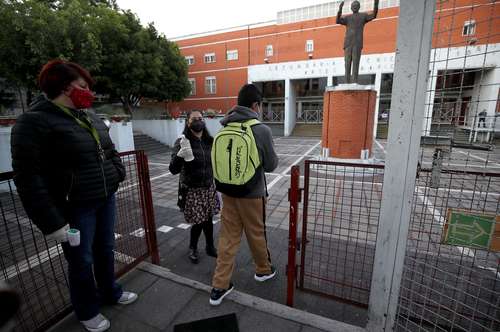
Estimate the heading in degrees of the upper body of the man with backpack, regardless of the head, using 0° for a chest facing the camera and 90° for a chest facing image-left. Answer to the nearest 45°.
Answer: approximately 225°

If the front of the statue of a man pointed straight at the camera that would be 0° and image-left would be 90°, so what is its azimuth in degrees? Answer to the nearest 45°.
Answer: approximately 0°

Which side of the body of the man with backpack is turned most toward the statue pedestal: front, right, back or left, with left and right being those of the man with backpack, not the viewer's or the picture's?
front

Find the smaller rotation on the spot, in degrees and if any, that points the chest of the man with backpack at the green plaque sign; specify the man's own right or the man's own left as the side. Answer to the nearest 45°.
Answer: approximately 90° to the man's own right

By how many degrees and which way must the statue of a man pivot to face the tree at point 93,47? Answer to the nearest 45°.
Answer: approximately 90° to its right

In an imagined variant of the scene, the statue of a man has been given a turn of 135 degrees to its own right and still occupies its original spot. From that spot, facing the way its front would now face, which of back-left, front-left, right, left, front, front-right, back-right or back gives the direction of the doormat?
back-left

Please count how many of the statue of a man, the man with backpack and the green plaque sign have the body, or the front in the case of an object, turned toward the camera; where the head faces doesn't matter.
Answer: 2

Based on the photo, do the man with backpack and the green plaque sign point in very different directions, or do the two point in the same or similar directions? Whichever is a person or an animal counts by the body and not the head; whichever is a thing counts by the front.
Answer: very different directions

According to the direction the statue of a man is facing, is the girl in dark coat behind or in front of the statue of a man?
in front

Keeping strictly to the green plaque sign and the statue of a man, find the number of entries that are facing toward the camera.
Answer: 2

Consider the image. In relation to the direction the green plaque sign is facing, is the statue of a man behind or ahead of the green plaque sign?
behind

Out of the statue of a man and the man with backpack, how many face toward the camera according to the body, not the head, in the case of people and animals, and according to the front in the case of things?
1

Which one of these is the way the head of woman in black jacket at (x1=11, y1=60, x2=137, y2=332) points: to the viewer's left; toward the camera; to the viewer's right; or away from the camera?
to the viewer's right

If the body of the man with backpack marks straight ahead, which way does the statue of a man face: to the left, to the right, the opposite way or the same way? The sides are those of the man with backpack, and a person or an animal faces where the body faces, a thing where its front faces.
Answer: the opposite way
